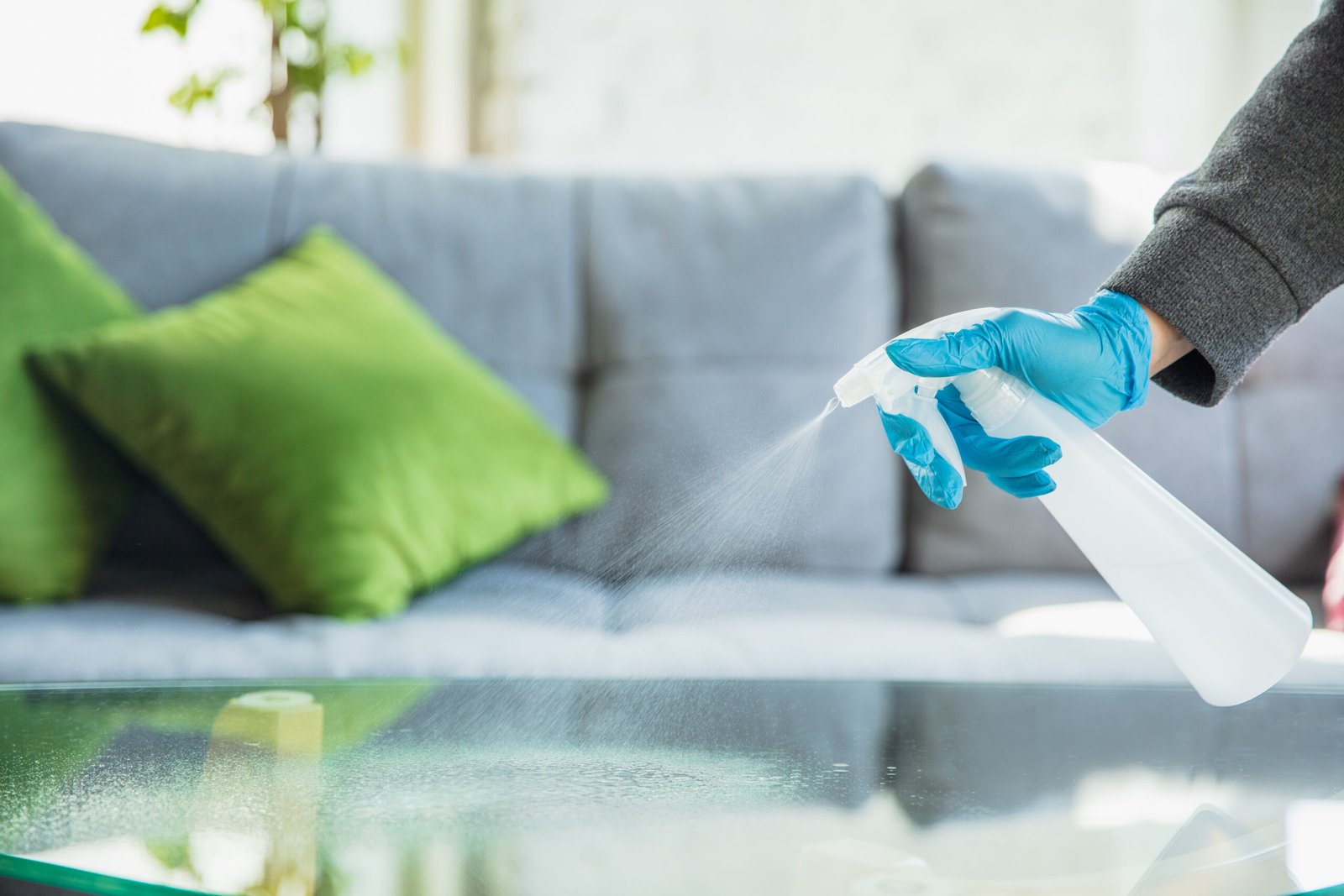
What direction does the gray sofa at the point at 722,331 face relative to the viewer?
toward the camera
